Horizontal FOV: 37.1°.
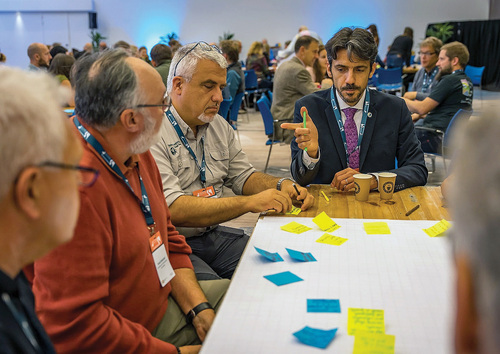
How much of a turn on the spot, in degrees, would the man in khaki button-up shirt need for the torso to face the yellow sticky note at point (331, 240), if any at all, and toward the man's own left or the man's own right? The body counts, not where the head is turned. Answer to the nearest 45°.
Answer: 0° — they already face it

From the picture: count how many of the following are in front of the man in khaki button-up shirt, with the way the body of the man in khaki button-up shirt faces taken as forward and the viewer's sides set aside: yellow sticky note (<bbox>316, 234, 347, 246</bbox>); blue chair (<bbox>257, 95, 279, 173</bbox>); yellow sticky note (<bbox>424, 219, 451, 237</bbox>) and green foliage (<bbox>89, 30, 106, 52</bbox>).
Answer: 2

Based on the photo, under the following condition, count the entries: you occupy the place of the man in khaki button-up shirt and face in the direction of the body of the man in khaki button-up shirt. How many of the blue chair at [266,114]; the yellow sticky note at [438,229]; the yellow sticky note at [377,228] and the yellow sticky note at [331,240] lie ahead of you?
3

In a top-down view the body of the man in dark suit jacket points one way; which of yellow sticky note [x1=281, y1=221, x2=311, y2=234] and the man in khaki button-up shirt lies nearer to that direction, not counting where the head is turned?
the yellow sticky note

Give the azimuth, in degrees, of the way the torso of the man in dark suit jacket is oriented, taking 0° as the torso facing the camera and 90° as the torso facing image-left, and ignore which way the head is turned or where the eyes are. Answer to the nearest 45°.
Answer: approximately 0°

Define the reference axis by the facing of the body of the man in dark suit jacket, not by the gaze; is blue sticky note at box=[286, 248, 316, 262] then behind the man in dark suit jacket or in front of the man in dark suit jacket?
in front

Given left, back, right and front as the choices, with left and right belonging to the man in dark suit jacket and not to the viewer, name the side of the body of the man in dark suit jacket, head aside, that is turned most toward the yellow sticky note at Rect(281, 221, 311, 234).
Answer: front

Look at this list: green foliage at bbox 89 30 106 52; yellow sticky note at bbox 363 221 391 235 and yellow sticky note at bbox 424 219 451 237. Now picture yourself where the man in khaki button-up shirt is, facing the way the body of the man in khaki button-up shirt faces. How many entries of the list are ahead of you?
2

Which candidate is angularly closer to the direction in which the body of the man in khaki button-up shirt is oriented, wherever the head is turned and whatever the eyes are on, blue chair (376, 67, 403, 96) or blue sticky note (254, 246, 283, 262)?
the blue sticky note

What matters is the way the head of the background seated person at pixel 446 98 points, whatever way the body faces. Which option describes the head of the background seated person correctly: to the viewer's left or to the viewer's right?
to the viewer's left

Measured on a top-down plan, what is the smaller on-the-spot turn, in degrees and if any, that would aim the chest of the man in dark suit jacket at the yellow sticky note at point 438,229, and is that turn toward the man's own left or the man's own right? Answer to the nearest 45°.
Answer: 0° — they already face it

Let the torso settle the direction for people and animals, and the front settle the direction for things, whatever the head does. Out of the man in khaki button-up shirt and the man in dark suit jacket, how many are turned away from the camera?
0
